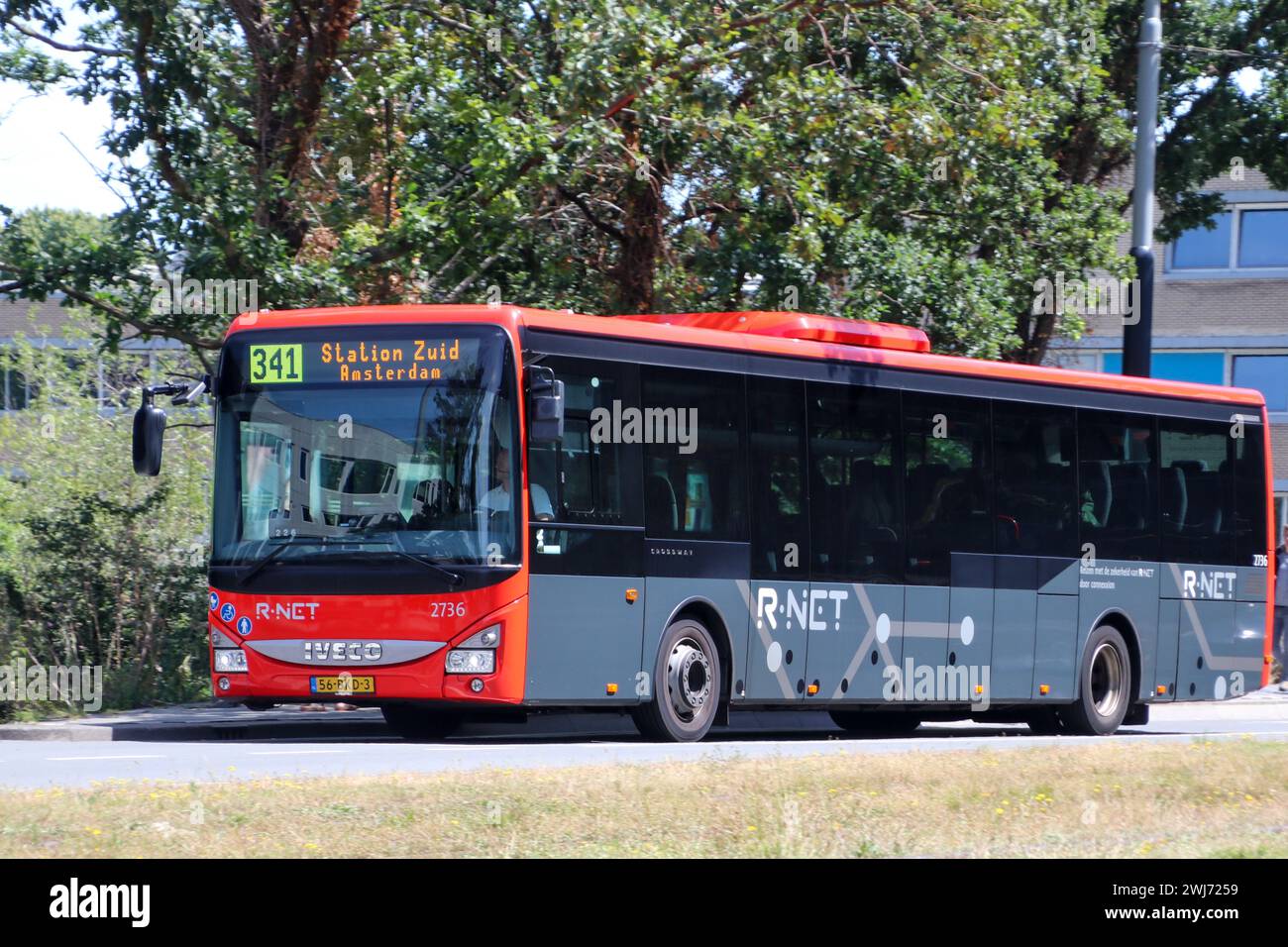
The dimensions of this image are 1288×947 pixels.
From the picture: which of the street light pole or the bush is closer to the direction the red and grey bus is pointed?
the bush

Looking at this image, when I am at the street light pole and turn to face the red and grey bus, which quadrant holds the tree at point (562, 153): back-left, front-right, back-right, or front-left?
front-right

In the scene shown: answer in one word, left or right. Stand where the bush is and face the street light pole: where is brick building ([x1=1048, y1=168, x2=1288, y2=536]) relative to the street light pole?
left

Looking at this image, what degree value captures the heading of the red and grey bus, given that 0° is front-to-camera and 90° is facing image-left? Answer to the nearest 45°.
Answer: approximately 45°

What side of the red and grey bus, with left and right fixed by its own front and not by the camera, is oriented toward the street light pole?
back

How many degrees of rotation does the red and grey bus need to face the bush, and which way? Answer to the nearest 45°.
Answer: approximately 90° to its right
